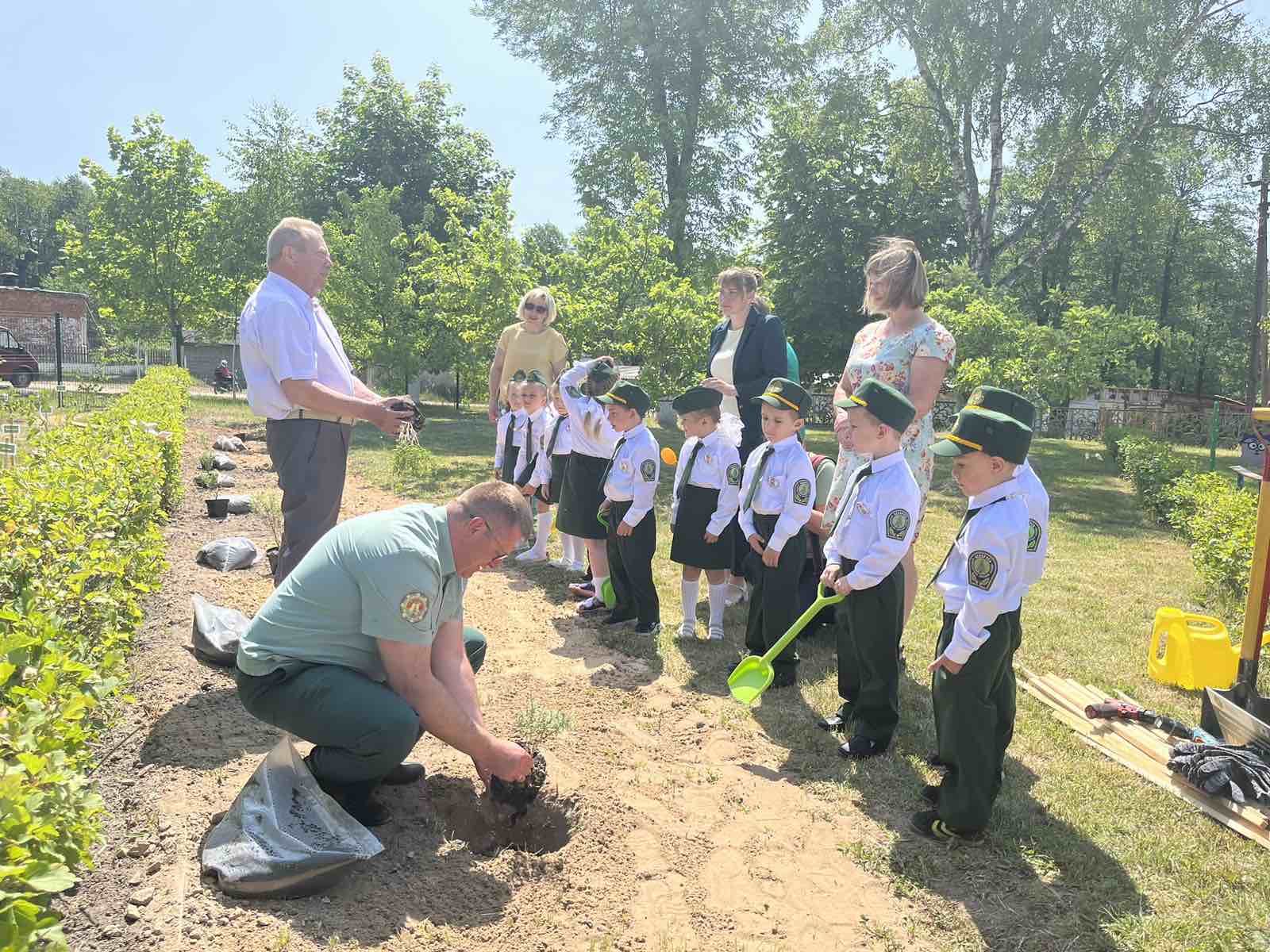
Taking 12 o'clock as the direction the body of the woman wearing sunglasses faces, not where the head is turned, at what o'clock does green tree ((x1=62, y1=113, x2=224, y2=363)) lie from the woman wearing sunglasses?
The green tree is roughly at 5 o'clock from the woman wearing sunglasses.

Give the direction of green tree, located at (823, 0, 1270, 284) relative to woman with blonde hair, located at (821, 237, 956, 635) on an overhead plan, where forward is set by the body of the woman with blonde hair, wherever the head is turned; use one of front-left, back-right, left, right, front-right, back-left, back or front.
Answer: back-right

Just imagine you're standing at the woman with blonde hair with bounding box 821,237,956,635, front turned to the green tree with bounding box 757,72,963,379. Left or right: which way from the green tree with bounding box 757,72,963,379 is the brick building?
left

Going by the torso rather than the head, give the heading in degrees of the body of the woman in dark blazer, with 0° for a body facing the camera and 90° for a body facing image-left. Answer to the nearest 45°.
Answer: approximately 45°

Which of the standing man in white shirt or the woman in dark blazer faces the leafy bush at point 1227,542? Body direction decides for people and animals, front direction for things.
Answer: the standing man in white shirt

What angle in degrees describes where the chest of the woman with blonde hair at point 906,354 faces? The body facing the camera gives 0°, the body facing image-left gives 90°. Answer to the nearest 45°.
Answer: approximately 45°

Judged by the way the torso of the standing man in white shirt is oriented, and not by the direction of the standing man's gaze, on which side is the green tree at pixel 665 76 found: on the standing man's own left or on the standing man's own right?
on the standing man's own left

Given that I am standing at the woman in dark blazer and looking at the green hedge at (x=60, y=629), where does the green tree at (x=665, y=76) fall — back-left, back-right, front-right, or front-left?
back-right

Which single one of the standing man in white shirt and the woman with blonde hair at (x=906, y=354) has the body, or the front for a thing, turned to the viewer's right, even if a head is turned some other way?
the standing man in white shirt

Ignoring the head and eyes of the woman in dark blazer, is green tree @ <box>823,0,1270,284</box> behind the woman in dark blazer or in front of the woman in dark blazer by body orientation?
behind

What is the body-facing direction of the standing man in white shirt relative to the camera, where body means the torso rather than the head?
to the viewer's right

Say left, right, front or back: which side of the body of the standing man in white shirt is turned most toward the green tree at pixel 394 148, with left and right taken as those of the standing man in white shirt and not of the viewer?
left

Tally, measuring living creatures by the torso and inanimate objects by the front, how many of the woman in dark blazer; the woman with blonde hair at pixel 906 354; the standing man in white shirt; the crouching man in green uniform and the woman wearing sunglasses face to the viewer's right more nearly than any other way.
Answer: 2

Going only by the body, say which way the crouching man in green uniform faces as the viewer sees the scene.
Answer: to the viewer's right
